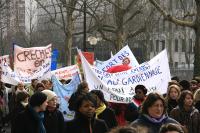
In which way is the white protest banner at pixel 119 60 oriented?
toward the camera

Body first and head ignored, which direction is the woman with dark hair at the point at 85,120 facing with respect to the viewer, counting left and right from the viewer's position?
facing the viewer and to the right of the viewer

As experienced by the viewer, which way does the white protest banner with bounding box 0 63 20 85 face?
facing the viewer

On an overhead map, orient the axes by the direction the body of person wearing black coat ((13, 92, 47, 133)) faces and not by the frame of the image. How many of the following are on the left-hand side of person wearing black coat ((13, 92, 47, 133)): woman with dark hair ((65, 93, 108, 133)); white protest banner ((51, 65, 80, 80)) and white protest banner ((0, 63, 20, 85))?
2

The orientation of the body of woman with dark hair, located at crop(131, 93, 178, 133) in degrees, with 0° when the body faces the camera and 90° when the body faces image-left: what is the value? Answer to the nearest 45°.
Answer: approximately 315°

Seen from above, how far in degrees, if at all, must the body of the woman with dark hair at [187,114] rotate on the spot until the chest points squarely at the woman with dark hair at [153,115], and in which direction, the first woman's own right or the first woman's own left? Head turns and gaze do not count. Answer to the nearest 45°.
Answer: approximately 45° to the first woman's own right

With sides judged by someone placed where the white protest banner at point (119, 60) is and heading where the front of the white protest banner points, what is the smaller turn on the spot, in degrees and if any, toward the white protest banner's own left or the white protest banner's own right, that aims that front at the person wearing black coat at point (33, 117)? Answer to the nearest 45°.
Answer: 0° — it already faces them

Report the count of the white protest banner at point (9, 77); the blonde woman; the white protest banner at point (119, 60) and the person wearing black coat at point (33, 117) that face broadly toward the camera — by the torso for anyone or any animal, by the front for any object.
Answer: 3

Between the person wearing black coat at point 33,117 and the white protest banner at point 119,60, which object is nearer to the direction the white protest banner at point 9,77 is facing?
the person wearing black coat
